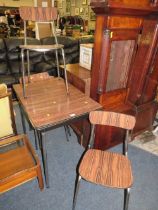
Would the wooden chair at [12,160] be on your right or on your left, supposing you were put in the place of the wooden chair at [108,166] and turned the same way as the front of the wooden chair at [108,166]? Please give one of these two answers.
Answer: on your right

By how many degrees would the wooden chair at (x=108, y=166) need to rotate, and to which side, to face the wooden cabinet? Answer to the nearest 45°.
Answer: approximately 180°

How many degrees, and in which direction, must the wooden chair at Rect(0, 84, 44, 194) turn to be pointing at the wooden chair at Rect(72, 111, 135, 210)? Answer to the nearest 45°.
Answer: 0° — it already faces it

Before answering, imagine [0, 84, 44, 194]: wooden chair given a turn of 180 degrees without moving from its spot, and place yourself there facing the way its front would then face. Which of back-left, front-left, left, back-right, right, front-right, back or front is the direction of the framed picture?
right

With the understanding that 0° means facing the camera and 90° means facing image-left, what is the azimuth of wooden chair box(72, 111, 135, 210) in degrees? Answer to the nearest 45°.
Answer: approximately 0°

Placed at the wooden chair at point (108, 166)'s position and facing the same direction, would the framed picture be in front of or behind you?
behind

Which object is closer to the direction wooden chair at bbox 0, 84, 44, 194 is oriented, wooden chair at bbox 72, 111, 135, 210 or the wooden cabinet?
the wooden chair

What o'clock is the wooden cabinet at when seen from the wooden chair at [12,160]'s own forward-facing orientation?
The wooden cabinet is roughly at 10 o'clock from the wooden chair.
